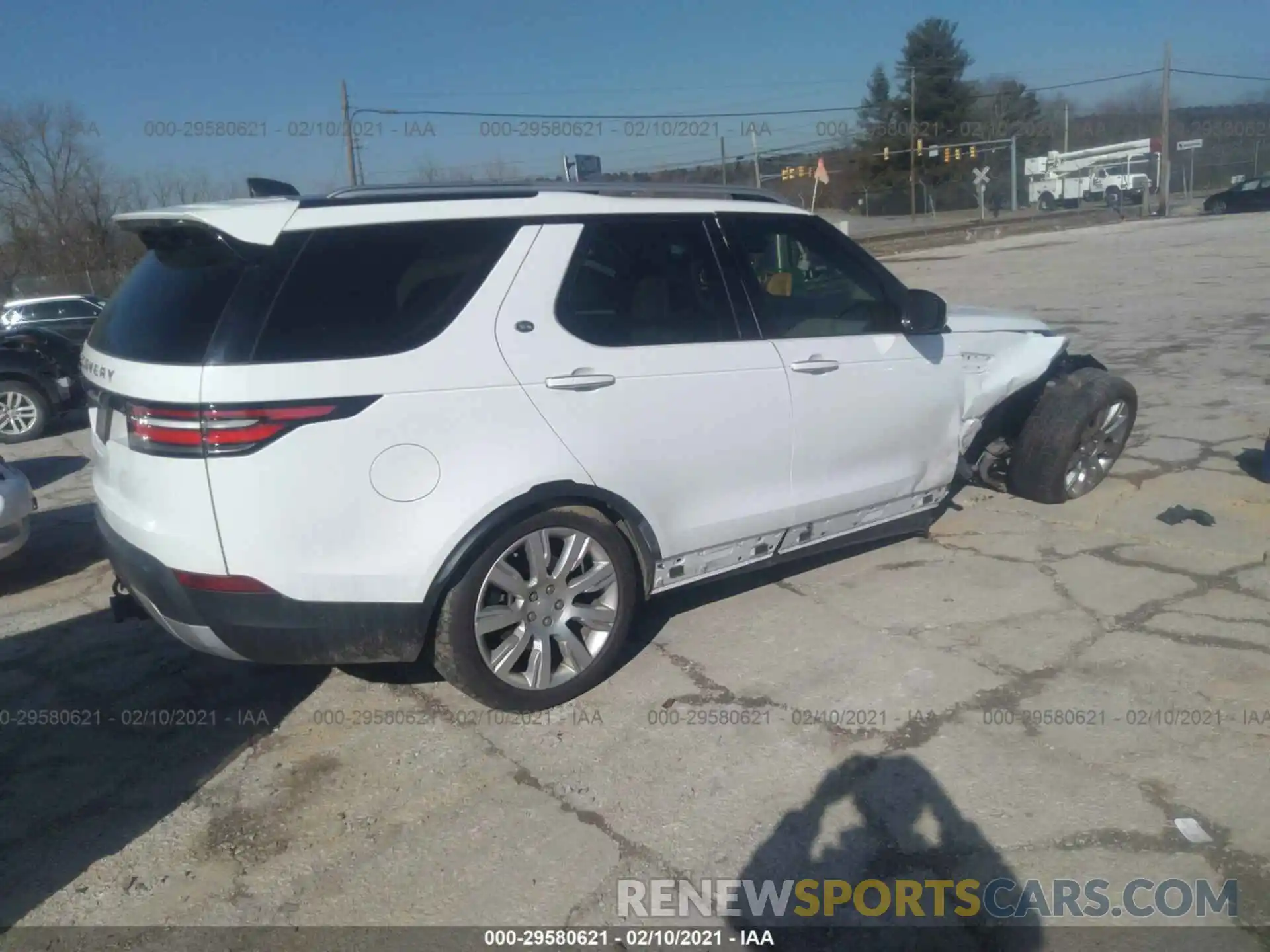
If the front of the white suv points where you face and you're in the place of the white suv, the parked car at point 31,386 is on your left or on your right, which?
on your left

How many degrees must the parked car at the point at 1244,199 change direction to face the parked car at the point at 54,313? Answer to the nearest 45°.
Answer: approximately 45° to its left

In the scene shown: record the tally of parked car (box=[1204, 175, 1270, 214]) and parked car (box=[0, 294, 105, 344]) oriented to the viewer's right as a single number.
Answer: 1

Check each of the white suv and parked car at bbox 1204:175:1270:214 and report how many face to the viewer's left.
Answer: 1

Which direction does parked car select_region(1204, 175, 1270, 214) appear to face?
to the viewer's left

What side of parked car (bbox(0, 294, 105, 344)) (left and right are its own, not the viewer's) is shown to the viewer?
right
